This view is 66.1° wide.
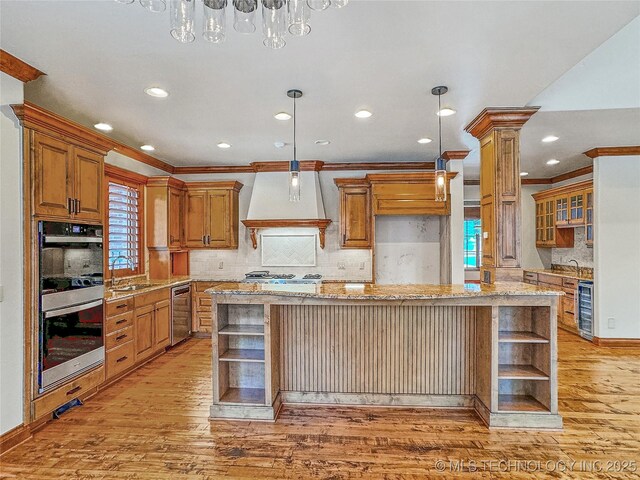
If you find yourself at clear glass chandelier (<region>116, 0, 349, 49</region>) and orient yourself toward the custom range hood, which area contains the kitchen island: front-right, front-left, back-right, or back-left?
front-right

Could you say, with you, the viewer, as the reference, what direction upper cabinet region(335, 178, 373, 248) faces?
facing the viewer

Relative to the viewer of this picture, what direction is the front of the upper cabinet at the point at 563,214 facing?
facing the viewer and to the left of the viewer

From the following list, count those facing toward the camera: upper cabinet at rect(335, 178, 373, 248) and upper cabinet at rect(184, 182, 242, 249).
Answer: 2

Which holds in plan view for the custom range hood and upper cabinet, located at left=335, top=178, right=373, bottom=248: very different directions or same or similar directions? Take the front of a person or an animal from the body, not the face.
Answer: same or similar directions

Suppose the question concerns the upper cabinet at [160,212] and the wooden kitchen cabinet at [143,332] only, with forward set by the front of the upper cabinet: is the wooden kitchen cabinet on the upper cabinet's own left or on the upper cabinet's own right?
on the upper cabinet's own right

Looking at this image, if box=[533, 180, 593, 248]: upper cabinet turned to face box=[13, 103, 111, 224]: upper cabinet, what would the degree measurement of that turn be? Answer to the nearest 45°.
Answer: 0° — it already faces it

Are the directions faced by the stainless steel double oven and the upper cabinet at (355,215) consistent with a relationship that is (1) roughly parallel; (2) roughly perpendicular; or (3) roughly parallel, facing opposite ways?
roughly perpendicular

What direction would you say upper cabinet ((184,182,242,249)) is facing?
toward the camera

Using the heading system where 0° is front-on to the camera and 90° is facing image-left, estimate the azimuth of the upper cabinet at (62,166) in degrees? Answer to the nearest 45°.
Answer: approximately 315°

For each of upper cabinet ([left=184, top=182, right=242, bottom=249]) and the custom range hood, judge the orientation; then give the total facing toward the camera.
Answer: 2

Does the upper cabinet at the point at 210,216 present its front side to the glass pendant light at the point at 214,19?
yes

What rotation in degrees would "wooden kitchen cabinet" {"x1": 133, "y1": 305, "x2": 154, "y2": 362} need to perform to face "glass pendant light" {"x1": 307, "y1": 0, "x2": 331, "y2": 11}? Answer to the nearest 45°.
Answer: approximately 45° to its right

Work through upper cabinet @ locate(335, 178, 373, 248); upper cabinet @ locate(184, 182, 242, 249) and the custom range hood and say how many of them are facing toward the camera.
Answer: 3

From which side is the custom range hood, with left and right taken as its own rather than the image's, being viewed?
front

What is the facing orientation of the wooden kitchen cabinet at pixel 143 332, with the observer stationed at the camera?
facing the viewer and to the right of the viewer

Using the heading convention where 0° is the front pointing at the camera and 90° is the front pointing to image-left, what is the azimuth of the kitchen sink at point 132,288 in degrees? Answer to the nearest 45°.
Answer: approximately 315°

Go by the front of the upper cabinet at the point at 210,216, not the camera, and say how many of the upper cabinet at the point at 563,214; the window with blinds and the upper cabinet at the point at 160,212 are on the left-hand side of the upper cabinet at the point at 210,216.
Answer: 1
